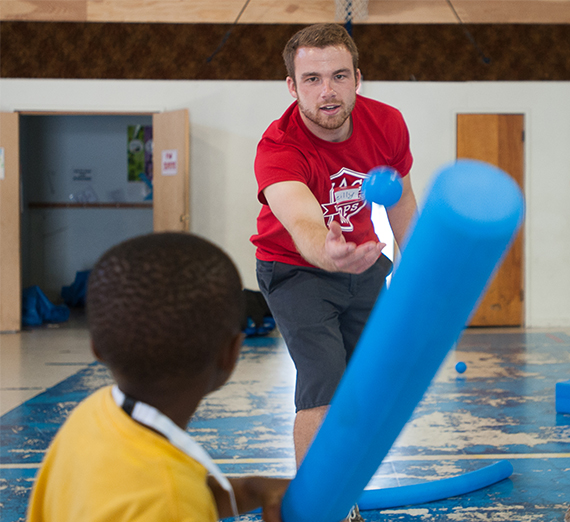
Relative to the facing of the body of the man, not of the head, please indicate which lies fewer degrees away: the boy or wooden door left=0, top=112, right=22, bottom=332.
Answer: the boy

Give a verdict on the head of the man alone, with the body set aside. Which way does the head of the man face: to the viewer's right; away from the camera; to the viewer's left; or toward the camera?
toward the camera

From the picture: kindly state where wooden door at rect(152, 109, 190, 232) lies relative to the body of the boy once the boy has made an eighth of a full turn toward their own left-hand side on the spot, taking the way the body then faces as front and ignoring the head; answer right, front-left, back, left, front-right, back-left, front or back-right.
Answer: front

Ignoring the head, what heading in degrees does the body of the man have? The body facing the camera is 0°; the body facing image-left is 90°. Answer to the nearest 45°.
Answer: approximately 0°

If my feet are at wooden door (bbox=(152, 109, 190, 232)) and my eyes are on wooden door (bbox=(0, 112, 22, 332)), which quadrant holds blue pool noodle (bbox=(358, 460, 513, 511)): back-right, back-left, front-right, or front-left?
back-left

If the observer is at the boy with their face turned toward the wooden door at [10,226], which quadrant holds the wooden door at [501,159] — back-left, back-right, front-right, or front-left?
front-right

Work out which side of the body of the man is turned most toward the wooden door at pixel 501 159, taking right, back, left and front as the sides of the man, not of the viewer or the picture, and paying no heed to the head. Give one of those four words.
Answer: back

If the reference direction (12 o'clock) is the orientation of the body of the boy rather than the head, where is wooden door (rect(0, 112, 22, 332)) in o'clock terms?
The wooden door is roughly at 10 o'clock from the boy.

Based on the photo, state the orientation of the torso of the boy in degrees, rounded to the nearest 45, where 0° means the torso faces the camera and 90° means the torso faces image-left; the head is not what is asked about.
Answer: approximately 225°

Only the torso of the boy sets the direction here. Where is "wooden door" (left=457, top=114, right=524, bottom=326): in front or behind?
in front

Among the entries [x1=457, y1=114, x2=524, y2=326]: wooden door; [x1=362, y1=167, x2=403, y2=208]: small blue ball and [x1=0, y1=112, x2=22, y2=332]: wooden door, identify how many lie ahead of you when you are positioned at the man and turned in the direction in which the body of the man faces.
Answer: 1

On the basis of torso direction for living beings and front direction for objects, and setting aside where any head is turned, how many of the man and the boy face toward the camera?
1

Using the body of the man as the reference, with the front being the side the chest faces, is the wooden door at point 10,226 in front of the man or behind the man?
behind

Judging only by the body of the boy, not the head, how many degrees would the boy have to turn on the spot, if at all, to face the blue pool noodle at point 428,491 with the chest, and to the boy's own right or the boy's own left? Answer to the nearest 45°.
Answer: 0° — they already face it

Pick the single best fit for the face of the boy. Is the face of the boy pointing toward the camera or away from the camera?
away from the camera

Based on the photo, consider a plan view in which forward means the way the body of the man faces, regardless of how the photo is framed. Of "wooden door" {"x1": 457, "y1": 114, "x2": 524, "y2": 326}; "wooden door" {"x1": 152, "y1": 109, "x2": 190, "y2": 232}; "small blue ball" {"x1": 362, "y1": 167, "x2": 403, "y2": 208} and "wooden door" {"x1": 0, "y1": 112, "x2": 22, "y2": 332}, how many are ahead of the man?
1

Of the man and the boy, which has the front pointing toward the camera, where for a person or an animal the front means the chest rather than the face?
the man
